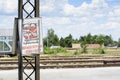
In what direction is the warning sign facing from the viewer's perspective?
toward the camera

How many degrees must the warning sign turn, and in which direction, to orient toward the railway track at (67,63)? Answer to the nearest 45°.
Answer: approximately 180°

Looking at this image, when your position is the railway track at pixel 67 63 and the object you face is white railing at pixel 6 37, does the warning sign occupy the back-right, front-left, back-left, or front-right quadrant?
back-left

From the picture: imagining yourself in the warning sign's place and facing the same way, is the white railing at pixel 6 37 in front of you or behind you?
behind

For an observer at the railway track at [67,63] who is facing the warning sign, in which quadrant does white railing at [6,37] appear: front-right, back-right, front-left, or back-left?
back-right
